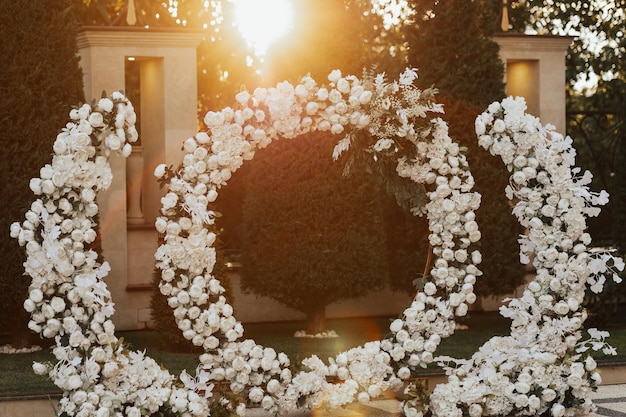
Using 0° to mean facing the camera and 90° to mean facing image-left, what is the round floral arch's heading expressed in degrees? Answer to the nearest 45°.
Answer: approximately 0°

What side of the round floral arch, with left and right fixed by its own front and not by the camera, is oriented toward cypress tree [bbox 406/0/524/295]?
back

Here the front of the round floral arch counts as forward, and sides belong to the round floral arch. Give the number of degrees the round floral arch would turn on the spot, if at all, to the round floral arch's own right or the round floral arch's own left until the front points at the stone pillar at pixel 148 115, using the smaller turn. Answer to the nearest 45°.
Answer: approximately 135° to the round floral arch's own right

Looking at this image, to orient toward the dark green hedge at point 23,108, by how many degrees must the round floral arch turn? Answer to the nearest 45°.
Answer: approximately 135° to its right

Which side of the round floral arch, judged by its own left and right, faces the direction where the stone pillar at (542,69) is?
back
